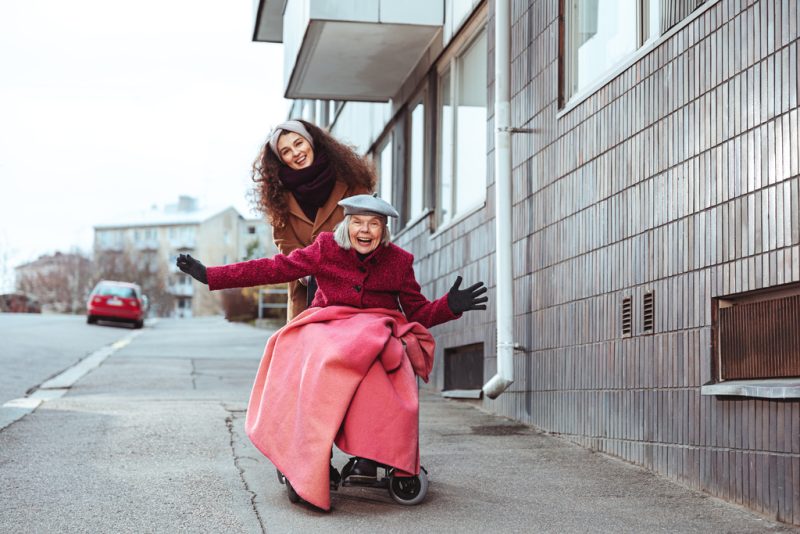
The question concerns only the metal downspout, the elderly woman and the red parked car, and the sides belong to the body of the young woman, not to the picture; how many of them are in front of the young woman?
1

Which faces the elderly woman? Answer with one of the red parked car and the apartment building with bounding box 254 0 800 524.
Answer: the apartment building

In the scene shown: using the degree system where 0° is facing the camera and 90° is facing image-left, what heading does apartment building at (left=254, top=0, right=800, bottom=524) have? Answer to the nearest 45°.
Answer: approximately 45°

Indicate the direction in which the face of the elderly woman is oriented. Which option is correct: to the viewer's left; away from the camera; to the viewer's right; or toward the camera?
toward the camera

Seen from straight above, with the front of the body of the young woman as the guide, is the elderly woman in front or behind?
in front

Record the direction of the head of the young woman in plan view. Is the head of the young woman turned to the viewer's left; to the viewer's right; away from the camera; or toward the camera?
toward the camera

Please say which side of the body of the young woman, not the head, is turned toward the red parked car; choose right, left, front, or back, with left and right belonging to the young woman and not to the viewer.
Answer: back

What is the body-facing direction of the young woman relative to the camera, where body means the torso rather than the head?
toward the camera
